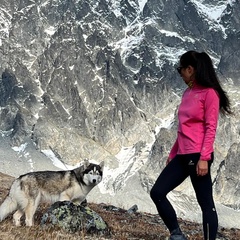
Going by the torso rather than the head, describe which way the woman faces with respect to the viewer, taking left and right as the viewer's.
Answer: facing the viewer and to the left of the viewer

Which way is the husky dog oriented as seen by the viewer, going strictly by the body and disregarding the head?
to the viewer's right

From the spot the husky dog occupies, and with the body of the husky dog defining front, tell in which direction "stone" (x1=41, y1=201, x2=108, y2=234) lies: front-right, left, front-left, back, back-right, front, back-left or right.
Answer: right

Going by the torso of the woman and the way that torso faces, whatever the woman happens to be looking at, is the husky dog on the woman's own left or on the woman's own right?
on the woman's own right

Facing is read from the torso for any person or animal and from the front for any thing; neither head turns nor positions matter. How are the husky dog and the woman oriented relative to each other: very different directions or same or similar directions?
very different directions

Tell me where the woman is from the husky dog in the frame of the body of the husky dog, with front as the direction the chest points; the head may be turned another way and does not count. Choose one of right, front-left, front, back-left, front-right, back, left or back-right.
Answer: front-right

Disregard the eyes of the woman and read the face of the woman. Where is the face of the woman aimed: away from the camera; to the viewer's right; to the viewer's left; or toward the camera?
to the viewer's left
